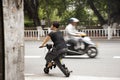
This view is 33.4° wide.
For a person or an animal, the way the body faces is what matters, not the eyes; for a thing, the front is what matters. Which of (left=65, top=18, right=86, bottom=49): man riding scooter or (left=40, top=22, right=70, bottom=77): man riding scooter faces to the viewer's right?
(left=65, top=18, right=86, bottom=49): man riding scooter

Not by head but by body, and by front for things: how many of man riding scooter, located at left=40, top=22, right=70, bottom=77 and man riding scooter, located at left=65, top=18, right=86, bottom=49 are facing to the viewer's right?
1

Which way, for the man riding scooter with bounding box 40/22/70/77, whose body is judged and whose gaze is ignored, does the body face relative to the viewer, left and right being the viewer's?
facing away from the viewer and to the left of the viewer

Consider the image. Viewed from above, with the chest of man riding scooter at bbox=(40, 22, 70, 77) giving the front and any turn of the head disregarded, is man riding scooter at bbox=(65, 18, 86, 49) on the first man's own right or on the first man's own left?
on the first man's own right

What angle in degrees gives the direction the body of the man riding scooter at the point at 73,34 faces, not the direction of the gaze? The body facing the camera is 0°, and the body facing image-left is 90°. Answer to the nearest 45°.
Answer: approximately 270°

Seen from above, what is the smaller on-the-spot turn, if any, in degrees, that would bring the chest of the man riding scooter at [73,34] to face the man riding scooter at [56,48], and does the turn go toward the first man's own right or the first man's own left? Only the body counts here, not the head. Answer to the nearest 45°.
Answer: approximately 90° to the first man's own right
